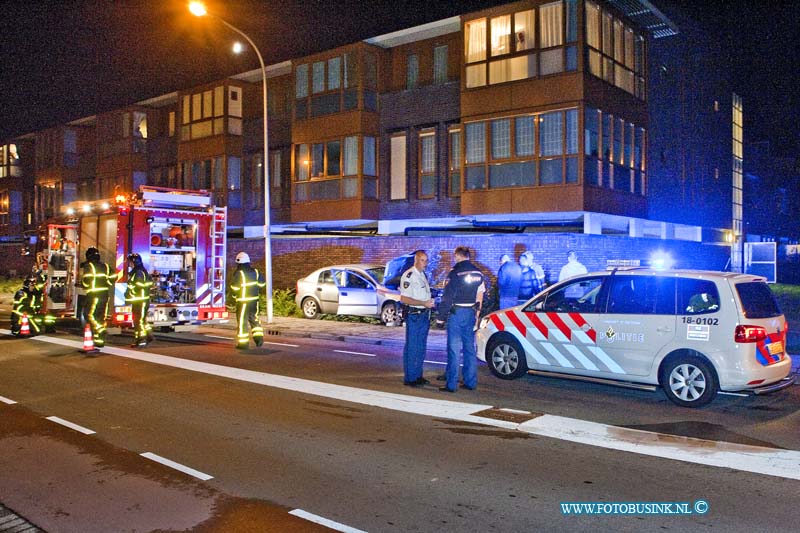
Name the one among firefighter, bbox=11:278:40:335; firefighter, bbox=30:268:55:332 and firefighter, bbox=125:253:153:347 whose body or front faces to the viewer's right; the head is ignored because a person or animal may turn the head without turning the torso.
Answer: firefighter, bbox=11:278:40:335

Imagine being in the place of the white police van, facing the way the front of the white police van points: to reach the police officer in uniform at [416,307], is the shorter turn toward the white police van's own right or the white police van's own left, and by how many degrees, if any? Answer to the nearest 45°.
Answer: approximately 45° to the white police van's own left

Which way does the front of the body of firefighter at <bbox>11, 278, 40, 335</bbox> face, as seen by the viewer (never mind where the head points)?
to the viewer's right

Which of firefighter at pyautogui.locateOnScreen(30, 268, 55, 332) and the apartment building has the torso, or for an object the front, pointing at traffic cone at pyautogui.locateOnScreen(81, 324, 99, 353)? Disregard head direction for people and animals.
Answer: the apartment building

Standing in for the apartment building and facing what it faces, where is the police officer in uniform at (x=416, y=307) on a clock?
The police officer in uniform is roughly at 11 o'clock from the apartment building.

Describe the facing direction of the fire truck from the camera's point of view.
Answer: facing away from the viewer and to the left of the viewer

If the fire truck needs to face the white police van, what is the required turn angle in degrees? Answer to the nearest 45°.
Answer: approximately 180°
